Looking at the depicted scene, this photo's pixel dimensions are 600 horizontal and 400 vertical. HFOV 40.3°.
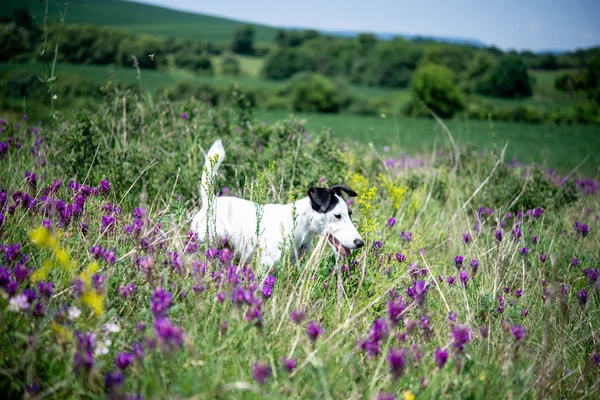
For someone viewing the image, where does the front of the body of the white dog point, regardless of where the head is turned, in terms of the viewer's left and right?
facing to the right of the viewer

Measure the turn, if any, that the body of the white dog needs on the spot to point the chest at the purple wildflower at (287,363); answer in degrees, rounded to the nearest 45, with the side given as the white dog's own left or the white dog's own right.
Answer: approximately 90° to the white dog's own right

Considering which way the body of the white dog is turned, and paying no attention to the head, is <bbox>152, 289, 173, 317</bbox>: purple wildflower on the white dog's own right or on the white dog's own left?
on the white dog's own right

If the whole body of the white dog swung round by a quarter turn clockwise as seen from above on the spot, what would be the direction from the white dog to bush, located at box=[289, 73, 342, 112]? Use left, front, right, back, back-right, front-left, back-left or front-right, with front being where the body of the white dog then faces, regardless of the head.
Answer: back

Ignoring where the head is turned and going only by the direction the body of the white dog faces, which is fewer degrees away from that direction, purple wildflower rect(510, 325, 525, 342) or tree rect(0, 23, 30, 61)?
the purple wildflower
